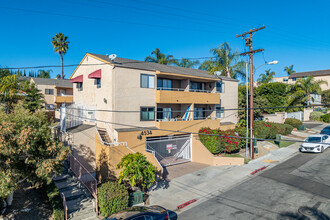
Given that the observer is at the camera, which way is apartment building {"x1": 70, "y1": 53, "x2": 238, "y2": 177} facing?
facing the viewer and to the right of the viewer

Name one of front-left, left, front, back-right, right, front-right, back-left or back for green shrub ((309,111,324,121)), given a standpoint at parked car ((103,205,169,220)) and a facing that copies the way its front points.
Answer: back

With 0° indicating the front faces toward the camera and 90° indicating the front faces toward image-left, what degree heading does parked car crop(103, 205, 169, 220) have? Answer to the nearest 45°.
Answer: approximately 45°

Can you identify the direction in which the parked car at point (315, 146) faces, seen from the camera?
facing the viewer and to the left of the viewer

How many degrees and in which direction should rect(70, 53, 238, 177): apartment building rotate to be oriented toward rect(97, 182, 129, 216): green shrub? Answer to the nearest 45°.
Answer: approximately 45° to its right

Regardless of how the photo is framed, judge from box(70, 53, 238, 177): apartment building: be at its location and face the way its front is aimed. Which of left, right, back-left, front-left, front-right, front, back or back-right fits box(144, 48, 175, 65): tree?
back-left

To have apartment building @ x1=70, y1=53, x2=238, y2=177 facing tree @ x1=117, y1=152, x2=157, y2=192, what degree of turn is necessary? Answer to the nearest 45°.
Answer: approximately 45° to its right

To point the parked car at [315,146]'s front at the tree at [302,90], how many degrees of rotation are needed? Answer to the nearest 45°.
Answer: approximately 135° to its right

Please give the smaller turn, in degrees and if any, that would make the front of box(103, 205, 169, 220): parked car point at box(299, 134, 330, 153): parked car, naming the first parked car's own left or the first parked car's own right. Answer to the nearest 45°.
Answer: approximately 180°

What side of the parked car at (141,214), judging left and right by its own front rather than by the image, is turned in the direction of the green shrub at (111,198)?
right

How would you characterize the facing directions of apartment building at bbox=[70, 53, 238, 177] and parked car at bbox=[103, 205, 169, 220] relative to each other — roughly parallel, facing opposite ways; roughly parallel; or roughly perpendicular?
roughly perpendicular

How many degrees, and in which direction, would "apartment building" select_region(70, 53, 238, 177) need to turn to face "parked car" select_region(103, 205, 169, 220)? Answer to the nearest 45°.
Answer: approximately 45° to its right
